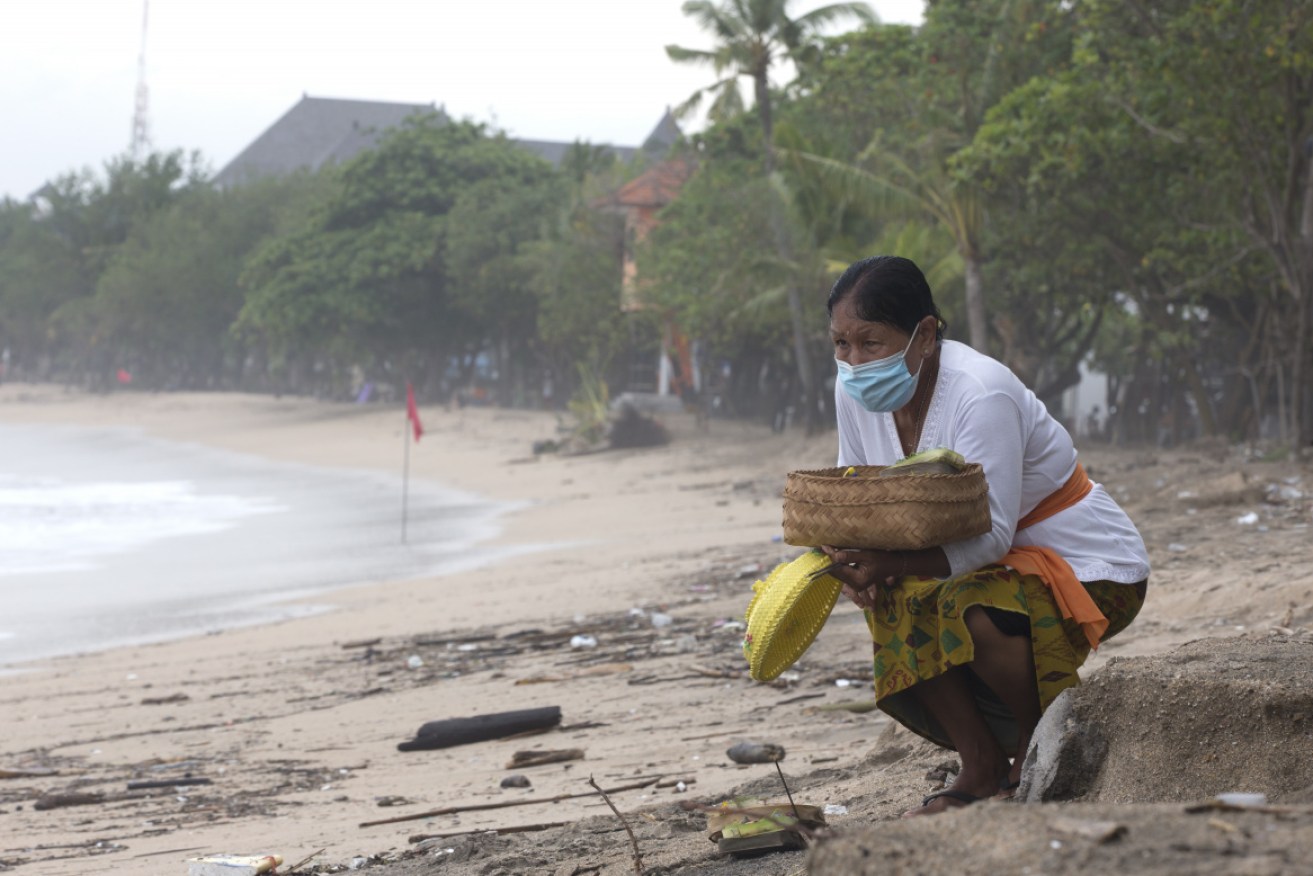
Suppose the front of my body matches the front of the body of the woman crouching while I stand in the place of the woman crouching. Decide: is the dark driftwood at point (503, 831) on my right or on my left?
on my right

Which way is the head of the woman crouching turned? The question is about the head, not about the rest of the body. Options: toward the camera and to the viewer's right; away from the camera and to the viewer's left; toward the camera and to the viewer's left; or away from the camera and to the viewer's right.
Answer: toward the camera and to the viewer's left

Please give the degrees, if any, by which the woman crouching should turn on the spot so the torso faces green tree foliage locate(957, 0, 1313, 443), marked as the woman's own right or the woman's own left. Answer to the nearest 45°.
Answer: approximately 135° to the woman's own right

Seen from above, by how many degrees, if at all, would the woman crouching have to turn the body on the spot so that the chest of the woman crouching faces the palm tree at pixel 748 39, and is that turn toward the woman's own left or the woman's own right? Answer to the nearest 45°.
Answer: approximately 135° to the woman's own right

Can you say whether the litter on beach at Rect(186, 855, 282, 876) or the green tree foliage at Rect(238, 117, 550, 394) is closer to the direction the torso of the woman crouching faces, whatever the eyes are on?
the litter on beach

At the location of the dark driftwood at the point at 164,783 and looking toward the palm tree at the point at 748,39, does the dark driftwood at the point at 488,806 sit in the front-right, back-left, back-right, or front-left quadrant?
back-right

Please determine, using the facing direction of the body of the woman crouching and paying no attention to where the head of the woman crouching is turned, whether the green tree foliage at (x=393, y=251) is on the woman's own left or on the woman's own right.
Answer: on the woman's own right

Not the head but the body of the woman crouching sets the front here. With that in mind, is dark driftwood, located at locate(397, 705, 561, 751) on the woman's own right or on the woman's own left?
on the woman's own right

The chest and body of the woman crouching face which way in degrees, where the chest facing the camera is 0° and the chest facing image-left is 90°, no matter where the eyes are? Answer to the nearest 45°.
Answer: approximately 45°
